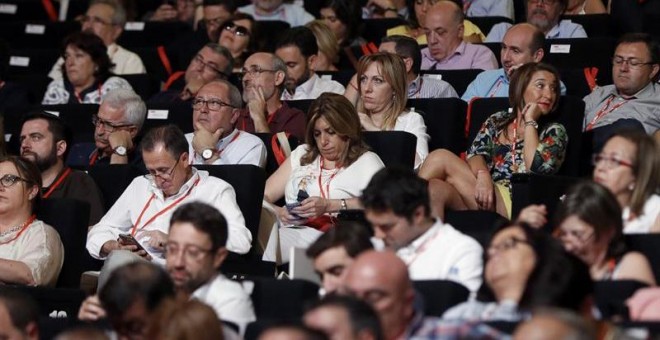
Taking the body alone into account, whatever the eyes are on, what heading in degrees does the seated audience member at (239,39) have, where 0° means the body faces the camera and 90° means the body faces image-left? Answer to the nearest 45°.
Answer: approximately 45°

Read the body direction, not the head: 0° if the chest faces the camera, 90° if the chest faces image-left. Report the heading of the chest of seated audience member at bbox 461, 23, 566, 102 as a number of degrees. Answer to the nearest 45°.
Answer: approximately 45°

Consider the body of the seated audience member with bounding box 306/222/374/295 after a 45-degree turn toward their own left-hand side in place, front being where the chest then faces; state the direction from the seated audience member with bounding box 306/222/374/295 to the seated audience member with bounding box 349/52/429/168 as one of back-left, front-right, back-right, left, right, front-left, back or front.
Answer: back

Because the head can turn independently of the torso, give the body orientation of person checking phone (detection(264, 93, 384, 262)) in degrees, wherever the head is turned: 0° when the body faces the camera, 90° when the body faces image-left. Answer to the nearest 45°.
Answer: approximately 45°

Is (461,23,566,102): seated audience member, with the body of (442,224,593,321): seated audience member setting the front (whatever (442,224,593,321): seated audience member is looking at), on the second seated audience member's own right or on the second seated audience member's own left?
on the second seated audience member's own right

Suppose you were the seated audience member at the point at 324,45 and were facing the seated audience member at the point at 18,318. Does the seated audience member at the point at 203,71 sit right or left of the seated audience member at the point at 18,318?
right

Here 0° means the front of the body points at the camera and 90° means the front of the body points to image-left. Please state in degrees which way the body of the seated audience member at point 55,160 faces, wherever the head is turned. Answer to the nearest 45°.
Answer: approximately 45°
